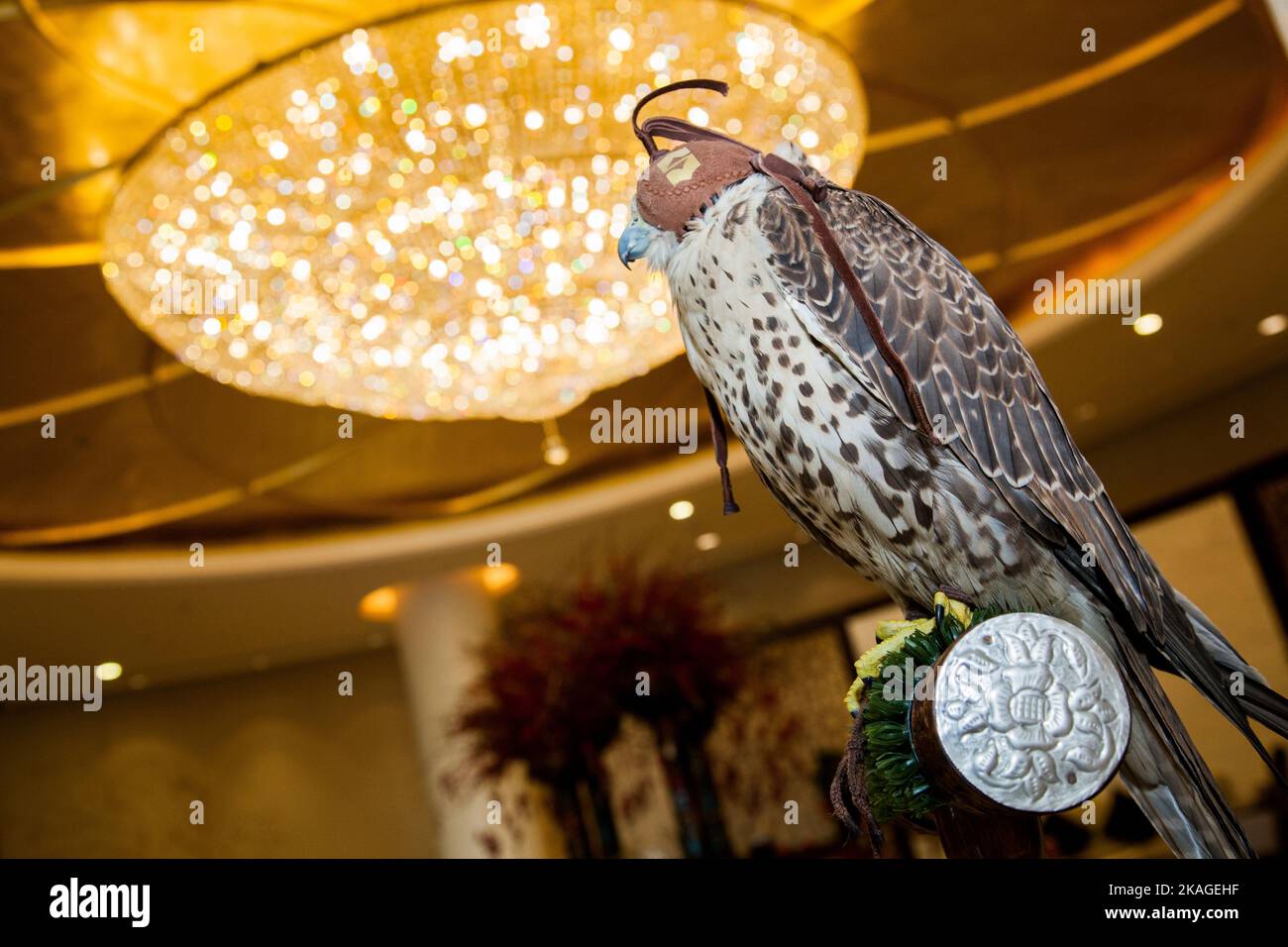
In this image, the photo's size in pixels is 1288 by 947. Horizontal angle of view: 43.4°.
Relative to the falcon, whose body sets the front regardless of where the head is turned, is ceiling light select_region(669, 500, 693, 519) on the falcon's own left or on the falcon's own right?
on the falcon's own right

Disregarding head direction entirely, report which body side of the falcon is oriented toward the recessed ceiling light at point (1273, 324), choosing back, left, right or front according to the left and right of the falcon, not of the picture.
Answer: right

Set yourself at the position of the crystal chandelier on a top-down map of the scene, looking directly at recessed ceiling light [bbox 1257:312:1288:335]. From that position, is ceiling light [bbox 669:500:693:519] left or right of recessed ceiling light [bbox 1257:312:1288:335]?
left

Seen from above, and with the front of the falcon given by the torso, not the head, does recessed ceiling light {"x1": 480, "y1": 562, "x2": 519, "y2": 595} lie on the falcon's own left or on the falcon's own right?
on the falcon's own right

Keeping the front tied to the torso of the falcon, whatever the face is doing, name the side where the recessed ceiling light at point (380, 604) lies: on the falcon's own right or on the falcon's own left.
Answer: on the falcon's own right

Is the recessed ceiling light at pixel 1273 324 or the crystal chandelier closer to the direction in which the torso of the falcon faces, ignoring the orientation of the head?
the crystal chandelier

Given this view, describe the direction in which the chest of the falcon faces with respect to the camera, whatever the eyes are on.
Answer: to the viewer's left

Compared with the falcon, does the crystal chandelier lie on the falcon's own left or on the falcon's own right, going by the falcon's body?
on the falcon's own right
